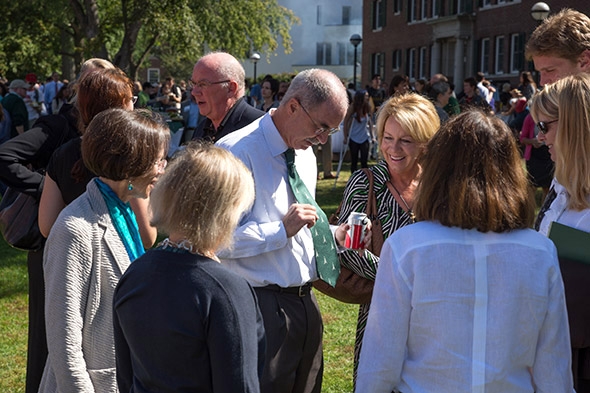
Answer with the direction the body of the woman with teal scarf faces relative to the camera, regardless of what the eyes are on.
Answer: to the viewer's right

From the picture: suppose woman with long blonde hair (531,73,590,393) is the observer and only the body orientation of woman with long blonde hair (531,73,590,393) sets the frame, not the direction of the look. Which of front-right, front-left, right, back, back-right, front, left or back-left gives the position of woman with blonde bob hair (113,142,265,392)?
front-left

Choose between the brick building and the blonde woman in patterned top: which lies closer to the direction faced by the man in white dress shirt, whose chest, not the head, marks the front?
the blonde woman in patterned top

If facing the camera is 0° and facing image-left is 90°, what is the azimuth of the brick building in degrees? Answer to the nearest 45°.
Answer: approximately 45°

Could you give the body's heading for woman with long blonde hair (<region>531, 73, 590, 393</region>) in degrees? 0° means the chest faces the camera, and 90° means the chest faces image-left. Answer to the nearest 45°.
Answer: approximately 90°

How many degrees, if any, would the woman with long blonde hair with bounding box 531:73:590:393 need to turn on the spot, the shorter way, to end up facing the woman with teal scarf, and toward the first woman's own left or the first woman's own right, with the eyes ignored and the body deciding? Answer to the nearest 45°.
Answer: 0° — they already face them

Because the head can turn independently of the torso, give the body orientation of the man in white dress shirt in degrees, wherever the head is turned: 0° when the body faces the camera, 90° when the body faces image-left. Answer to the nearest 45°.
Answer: approximately 315°

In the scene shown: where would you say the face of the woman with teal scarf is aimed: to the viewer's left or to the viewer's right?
to the viewer's right

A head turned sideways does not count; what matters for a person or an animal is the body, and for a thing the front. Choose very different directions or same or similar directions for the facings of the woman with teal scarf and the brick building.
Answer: very different directions

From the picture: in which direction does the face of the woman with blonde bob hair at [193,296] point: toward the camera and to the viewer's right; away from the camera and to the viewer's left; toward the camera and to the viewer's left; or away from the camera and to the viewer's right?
away from the camera and to the viewer's right

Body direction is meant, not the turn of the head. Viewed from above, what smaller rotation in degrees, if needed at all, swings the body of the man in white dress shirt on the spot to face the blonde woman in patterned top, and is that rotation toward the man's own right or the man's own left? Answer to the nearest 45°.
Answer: approximately 90° to the man's own left

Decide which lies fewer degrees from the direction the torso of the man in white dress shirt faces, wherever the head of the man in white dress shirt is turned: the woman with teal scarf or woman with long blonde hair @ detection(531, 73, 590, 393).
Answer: the woman with long blonde hair

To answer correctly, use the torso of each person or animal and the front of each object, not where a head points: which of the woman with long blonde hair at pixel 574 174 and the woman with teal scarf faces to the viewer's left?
the woman with long blonde hair

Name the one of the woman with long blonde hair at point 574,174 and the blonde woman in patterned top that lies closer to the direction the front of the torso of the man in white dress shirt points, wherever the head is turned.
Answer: the woman with long blonde hair
